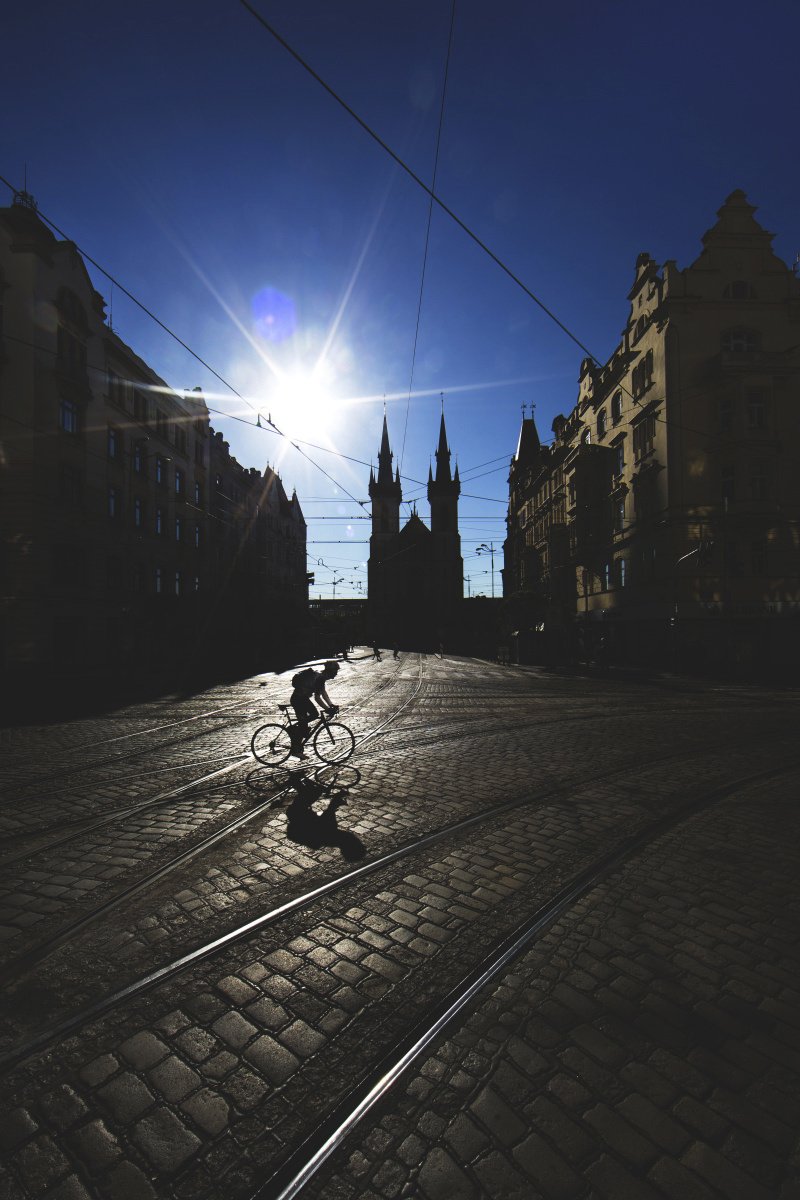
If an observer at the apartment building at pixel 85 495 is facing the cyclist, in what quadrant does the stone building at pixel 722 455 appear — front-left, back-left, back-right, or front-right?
front-left

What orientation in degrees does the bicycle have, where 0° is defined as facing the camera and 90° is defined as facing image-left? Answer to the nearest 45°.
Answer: approximately 270°

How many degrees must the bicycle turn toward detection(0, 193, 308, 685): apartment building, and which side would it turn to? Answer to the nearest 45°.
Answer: approximately 135° to its left

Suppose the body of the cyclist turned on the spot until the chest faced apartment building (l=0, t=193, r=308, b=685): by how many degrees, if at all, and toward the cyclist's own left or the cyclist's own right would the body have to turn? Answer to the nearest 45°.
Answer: approximately 135° to the cyclist's own left

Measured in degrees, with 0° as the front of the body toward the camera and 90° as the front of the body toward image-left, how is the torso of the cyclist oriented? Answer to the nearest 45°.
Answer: approximately 270°

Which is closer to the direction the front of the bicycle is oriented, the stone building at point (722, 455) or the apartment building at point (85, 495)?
the stone building
